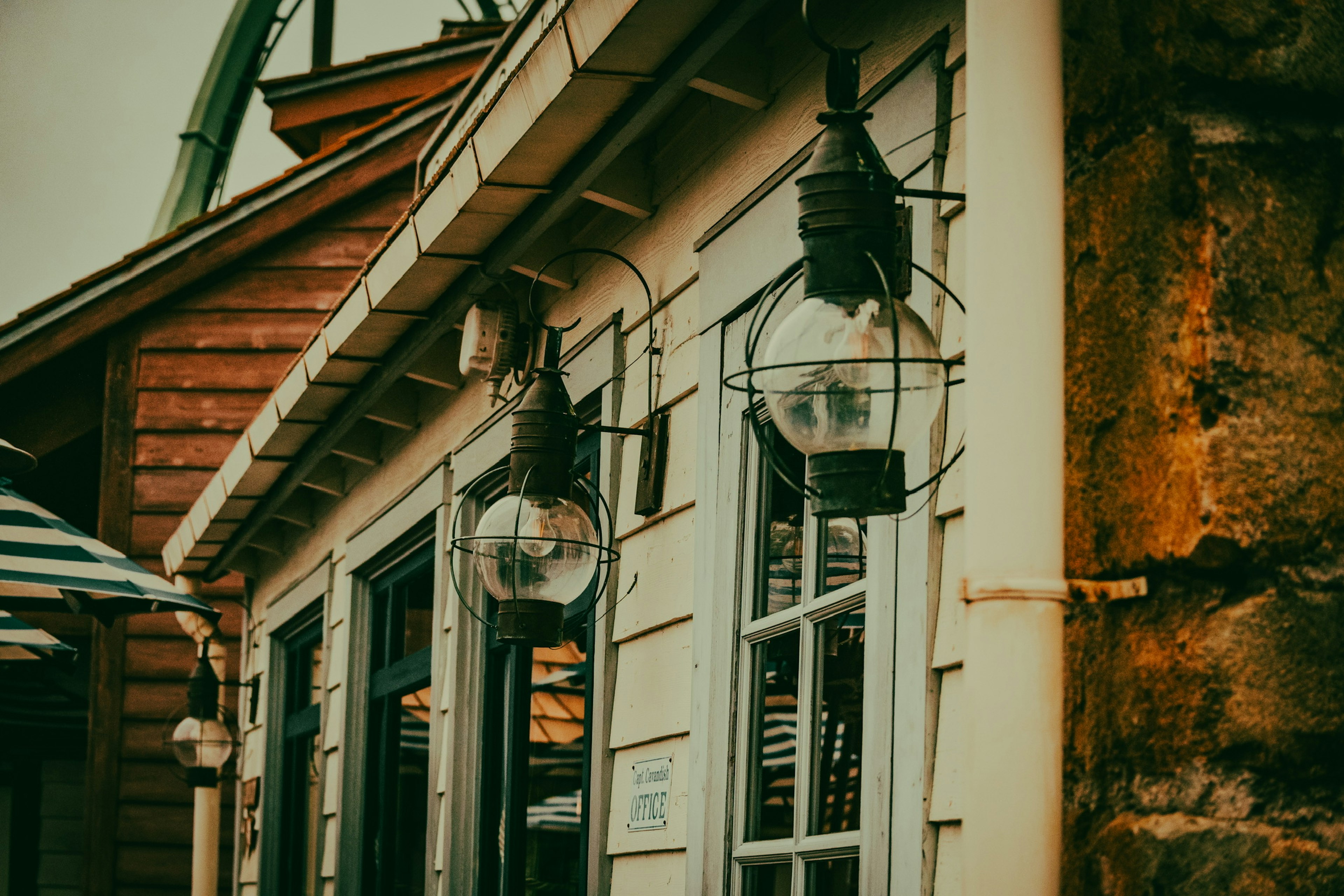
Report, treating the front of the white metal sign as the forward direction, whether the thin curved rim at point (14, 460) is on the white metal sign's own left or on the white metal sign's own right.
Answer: on the white metal sign's own right

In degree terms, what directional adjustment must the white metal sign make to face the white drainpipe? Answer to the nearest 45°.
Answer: approximately 45° to its left

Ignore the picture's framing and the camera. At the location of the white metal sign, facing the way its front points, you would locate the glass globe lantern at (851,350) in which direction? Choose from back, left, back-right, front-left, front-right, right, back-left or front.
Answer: front-left

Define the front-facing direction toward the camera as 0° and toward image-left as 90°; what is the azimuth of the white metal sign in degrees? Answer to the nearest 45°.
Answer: approximately 45°

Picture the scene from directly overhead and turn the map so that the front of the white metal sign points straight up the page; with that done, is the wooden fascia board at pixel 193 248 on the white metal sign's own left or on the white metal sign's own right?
on the white metal sign's own right

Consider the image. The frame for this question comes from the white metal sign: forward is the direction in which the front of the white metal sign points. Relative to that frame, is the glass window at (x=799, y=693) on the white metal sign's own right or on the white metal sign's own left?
on the white metal sign's own left
